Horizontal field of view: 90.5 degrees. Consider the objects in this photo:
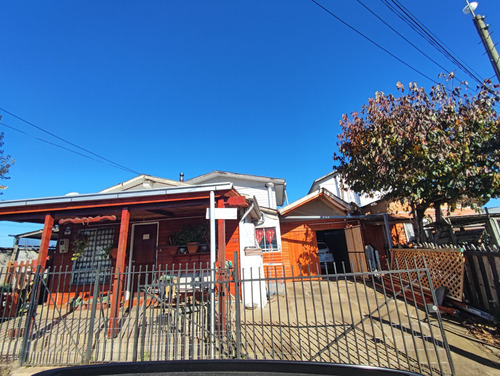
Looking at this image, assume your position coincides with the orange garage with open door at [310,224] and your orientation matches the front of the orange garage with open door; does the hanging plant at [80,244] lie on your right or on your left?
on your right

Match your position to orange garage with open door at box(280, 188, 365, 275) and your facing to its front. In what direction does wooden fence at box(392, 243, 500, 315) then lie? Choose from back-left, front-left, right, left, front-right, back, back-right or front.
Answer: front-left

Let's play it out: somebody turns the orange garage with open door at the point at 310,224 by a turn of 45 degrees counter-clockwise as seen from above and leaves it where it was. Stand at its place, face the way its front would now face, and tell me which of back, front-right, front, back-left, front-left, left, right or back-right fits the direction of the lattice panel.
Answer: front

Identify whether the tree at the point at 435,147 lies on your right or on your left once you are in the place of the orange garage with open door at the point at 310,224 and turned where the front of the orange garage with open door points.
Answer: on your left

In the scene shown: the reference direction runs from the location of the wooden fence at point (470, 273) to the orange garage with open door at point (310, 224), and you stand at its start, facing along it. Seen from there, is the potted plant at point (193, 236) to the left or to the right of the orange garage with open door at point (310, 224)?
left

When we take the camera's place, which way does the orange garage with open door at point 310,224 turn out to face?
facing the viewer

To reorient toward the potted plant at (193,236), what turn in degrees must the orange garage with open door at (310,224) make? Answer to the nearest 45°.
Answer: approximately 45° to its right

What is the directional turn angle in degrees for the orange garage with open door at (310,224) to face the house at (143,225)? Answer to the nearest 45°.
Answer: approximately 45° to its right

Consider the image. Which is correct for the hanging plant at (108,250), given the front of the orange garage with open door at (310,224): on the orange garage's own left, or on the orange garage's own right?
on the orange garage's own right
